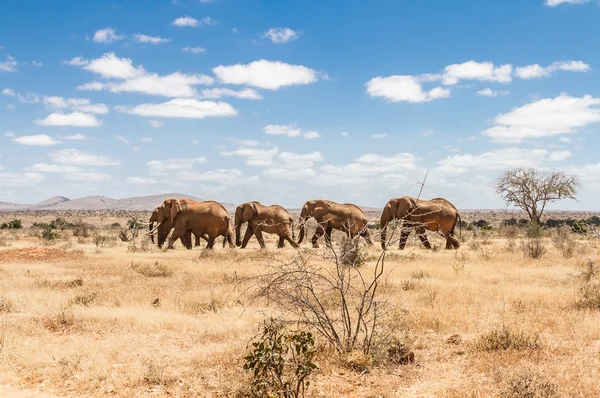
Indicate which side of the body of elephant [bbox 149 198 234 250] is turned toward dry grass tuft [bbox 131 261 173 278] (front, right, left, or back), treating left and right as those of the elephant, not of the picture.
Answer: left

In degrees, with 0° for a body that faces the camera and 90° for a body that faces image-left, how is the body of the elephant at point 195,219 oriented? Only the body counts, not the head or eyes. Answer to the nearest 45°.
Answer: approximately 90°

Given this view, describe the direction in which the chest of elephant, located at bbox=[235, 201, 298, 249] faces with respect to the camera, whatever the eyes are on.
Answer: to the viewer's left

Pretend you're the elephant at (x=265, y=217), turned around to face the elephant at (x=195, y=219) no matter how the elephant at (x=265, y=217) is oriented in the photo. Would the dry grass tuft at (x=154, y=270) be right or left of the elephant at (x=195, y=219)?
left

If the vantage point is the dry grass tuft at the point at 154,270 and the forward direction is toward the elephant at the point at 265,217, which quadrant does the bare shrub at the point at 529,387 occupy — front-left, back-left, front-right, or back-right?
back-right

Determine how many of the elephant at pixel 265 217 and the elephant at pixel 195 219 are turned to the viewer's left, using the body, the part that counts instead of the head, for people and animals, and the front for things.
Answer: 2

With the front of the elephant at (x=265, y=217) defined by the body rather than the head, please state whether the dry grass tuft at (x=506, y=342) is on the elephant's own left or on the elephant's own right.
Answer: on the elephant's own left

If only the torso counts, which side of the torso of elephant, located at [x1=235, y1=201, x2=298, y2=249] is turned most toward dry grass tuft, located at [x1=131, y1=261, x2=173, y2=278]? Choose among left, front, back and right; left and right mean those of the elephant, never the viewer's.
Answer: left

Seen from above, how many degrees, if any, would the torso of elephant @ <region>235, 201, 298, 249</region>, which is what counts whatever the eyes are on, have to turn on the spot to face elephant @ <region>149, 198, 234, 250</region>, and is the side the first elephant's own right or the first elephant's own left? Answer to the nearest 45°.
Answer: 0° — it already faces it

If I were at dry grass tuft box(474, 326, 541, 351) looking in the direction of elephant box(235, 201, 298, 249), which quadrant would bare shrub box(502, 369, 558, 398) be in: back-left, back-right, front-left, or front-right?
back-left

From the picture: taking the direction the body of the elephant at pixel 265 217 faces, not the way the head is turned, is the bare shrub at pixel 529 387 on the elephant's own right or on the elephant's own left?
on the elephant's own left

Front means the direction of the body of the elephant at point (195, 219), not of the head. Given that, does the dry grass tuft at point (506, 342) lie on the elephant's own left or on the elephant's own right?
on the elephant's own left
